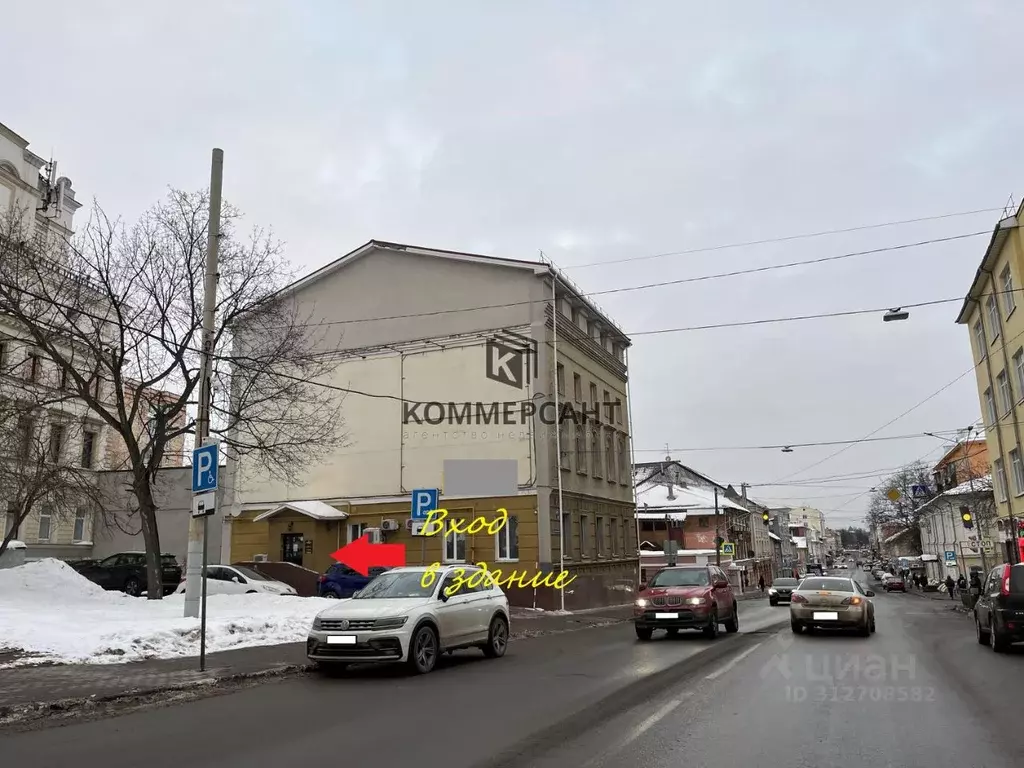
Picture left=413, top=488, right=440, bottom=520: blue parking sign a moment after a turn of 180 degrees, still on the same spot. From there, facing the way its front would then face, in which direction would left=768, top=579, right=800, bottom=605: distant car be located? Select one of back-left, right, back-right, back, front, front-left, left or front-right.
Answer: front-right

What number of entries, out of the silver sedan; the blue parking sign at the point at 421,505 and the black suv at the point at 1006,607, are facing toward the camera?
1

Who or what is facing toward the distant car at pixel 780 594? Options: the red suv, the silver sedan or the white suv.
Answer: the silver sedan

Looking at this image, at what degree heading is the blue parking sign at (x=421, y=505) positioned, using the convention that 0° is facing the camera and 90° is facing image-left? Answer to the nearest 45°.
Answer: approximately 0°

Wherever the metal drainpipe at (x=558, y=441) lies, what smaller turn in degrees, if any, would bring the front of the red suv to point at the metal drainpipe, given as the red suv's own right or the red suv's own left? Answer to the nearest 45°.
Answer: approximately 135° to the red suv's own right

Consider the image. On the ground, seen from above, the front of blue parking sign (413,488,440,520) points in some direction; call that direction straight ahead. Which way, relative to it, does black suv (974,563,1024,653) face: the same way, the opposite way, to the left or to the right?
the opposite way

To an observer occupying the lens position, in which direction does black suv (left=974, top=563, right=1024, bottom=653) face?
facing away from the viewer and to the left of the viewer

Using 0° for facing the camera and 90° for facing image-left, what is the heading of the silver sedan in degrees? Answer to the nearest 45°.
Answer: approximately 180°

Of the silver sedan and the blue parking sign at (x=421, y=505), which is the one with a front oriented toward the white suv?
the blue parking sign

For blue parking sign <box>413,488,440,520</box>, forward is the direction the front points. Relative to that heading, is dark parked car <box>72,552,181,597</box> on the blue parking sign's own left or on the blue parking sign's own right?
on the blue parking sign's own right

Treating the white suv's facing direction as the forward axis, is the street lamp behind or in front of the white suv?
behind
